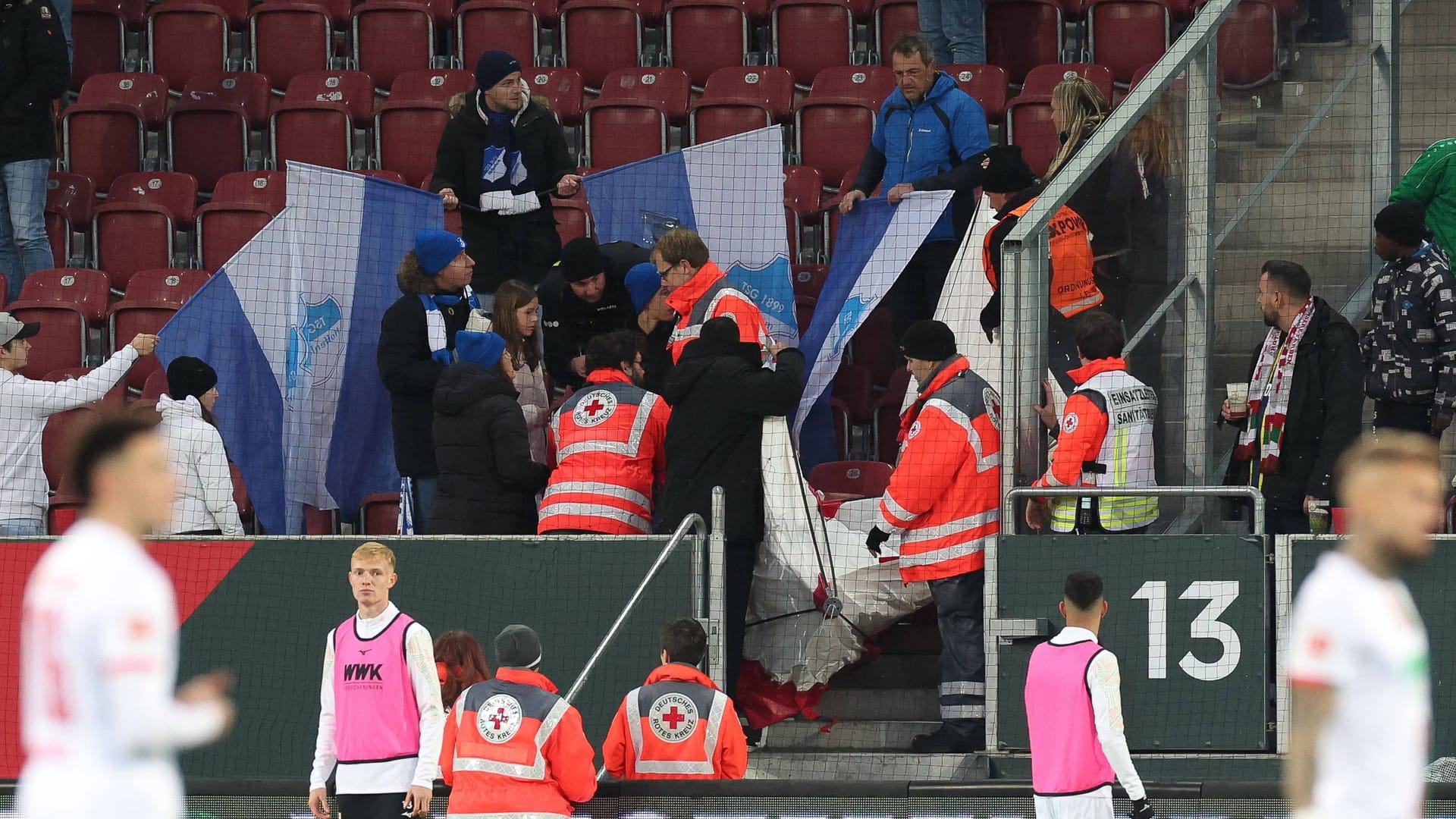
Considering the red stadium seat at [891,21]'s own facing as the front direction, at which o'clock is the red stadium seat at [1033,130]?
the red stadium seat at [1033,130] is roughly at 11 o'clock from the red stadium seat at [891,21].

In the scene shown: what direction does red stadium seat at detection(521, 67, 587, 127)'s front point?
toward the camera

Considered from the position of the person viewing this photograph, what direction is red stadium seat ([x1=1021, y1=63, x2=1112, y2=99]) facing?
facing the viewer

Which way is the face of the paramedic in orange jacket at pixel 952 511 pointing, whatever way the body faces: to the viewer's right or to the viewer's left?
to the viewer's left

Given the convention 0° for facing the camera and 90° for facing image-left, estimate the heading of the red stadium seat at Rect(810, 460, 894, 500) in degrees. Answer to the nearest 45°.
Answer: approximately 0°

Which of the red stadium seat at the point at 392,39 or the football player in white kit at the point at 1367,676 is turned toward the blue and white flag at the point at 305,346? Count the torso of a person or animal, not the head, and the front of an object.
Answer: the red stadium seat

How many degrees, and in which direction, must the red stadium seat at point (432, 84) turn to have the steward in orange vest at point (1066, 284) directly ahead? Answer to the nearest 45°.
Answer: approximately 45° to its left

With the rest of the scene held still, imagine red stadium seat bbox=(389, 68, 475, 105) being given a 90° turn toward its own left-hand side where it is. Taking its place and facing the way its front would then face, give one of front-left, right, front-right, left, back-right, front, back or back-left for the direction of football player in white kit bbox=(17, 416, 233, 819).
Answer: right

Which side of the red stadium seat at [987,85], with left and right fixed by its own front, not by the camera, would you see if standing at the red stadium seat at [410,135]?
right

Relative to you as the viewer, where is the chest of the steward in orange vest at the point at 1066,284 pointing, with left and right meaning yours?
facing away from the viewer and to the left of the viewer

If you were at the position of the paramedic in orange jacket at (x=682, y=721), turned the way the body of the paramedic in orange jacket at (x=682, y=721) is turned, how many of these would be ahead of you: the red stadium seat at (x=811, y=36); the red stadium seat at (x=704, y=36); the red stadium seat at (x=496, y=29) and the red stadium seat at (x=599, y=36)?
4

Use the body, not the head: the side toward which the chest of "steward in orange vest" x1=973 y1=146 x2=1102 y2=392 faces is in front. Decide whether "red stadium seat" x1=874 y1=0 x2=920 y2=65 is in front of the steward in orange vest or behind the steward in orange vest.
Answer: in front

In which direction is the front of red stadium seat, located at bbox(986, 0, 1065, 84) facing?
toward the camera

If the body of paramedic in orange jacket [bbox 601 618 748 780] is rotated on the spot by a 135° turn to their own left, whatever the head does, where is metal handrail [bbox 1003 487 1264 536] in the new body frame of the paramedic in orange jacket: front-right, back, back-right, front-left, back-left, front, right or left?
back-left

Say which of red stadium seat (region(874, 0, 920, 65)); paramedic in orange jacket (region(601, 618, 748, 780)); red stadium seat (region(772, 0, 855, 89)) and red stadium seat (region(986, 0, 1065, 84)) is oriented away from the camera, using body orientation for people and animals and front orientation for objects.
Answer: the paramedic in orange jacket

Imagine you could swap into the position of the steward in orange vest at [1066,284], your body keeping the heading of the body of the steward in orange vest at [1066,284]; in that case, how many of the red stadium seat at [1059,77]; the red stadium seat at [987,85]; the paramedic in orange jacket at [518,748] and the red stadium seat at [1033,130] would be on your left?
1

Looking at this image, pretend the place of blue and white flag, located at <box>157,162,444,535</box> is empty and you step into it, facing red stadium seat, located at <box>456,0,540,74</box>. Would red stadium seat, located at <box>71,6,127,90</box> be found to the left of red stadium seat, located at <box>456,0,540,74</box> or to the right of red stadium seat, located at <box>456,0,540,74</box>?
left

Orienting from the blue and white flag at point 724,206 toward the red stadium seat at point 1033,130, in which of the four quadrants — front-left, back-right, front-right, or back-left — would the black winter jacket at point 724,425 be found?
back-right

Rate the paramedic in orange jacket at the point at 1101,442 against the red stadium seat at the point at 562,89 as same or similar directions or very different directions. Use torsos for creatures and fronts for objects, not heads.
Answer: very different directions
